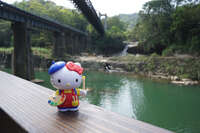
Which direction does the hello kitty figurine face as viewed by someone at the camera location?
facing the viewer
